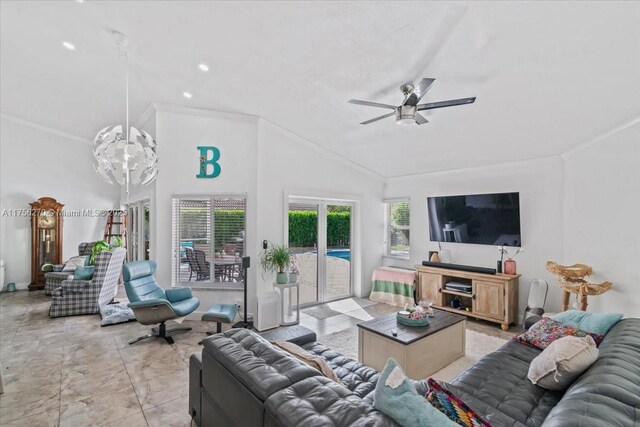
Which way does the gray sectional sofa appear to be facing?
away from the camera

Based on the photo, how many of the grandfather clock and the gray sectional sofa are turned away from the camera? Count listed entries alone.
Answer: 1

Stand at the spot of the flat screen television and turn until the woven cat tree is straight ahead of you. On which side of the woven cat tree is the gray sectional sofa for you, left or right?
right

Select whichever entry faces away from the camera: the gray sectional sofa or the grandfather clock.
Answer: the gray sectional sofa

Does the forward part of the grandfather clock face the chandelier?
yes
